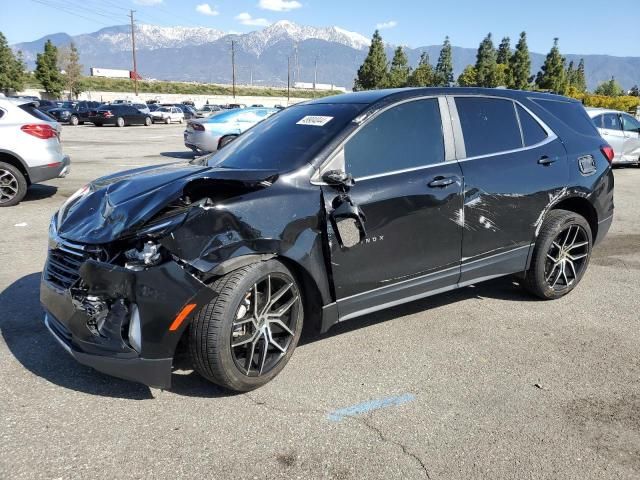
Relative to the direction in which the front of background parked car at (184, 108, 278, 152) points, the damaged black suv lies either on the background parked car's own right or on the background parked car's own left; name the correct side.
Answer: on the background parked car's own right

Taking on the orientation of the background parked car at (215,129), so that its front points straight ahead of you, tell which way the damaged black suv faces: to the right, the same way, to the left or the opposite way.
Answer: the opposite way

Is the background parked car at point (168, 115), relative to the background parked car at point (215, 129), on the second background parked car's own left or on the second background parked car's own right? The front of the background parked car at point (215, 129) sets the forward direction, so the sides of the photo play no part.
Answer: on the second background parked car's own left

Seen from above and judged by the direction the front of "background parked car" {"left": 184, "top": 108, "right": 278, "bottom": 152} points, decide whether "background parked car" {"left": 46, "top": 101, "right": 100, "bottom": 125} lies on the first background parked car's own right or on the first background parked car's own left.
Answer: on the first background parked car's own left

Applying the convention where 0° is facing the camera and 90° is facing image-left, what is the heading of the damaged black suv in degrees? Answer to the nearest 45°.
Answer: approximately 45°

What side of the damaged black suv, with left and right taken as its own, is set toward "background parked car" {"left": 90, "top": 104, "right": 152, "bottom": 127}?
right

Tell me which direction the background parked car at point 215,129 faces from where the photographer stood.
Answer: facing away from the viewer and to the right of the viewer

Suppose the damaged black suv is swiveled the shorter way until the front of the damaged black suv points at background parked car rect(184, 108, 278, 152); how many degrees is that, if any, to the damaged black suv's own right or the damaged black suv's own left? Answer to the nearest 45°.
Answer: approximately 135° to the damaged black suv's own right

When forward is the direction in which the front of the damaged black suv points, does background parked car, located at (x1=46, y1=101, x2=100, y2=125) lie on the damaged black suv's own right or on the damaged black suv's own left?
on the damaged black suv's own right

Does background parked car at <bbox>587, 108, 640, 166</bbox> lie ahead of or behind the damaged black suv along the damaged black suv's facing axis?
behind

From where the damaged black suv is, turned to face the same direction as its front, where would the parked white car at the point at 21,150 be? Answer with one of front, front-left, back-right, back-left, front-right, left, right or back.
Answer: right
